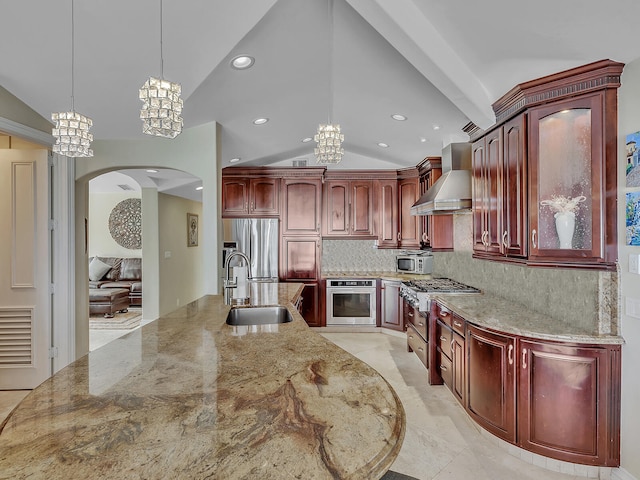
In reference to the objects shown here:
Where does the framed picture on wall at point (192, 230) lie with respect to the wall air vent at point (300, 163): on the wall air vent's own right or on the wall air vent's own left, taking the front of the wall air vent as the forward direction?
on the wall air vent's own right

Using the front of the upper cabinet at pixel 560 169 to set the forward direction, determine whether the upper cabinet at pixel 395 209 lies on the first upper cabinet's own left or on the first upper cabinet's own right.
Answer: on the first upper cabinet's own right

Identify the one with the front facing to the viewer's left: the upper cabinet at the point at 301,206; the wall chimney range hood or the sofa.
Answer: the wall chimney range hood

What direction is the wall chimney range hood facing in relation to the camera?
to the viewer's left

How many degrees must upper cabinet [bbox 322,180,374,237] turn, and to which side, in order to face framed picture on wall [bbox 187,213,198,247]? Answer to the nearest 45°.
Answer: approximately 135° to its right

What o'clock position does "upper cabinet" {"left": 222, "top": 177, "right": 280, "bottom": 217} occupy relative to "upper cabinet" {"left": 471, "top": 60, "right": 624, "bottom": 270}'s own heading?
"upper cabinet" {"left": 222, "top": 177, "right": 280, "bottom": 217} is roughly at 2 o'clock from "upper cabinet" {"left": 471, "top": 60, "right": 624, "bottom": 270}.

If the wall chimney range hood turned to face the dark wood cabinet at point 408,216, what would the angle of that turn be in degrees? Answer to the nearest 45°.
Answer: approximately 90° to its right

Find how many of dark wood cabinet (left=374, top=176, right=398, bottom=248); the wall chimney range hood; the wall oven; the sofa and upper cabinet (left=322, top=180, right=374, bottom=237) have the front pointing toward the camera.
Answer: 4

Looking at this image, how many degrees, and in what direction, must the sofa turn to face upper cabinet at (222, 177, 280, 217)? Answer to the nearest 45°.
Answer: approximately 45° to its left

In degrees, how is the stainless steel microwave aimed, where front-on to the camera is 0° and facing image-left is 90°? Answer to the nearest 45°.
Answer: approximately 45°

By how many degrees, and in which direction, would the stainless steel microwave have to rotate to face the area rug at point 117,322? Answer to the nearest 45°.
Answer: approximately 45° to its right

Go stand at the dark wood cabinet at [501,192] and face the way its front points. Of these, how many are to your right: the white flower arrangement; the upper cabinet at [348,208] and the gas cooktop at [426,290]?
2

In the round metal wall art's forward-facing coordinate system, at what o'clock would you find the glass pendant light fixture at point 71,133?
The glass pendant light fixture is roughly at 12 o'clock from the round metal wall art.
